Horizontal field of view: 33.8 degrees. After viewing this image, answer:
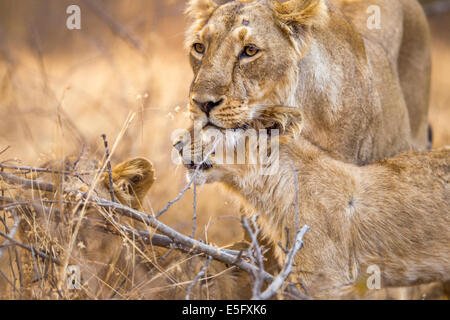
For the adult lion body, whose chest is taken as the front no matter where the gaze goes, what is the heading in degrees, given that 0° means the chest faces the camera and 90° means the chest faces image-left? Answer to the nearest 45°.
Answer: approximately 45°

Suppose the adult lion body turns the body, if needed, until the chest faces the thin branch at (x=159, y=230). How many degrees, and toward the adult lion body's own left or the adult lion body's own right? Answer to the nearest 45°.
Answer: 0° — it already faces it
